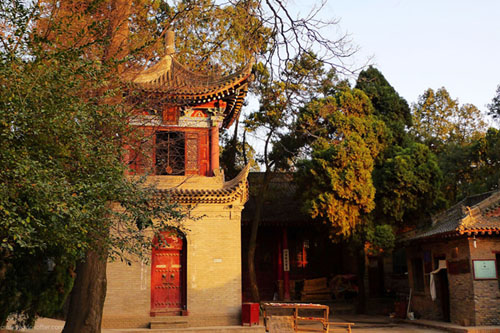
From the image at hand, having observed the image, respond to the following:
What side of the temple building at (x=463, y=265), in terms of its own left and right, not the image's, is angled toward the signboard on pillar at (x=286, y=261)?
right

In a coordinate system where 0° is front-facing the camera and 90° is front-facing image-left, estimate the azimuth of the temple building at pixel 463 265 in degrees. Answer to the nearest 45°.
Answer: approximately 45°

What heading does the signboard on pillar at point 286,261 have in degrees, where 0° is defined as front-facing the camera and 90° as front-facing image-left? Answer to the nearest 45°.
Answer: approximately 0°

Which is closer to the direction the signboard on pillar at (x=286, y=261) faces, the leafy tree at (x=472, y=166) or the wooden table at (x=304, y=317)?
the wooden table
